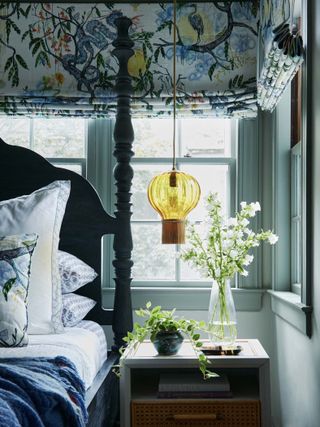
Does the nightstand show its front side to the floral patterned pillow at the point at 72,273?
no

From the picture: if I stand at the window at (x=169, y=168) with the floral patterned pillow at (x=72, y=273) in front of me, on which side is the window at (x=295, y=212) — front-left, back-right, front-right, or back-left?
back-left

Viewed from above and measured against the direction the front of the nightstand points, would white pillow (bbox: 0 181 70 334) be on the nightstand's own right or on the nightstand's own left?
on the nightstand's own right

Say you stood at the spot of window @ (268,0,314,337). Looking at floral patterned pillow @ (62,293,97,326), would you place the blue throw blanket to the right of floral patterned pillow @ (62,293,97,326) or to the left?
left

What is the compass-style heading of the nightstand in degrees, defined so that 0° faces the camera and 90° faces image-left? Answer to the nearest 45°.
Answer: approximately 0°

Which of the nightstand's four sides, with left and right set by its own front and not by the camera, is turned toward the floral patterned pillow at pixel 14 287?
right

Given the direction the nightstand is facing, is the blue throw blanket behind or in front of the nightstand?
in front

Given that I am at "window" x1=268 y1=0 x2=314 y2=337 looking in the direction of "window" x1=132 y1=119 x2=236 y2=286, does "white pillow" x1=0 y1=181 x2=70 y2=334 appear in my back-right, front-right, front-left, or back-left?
front-left

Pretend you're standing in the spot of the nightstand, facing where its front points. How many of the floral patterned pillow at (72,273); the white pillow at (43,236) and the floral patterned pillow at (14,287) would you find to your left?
0

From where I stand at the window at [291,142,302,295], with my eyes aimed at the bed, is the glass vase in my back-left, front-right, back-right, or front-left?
front-right

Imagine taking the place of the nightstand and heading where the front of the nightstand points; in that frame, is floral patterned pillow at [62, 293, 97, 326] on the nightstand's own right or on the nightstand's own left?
on the nightstand's own right
